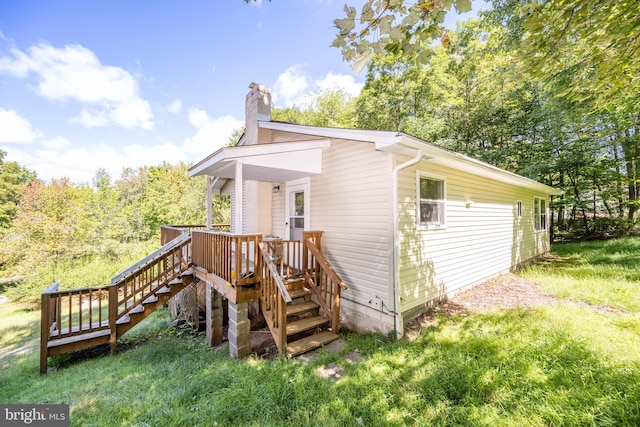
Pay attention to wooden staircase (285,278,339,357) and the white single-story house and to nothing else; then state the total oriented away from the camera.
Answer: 0

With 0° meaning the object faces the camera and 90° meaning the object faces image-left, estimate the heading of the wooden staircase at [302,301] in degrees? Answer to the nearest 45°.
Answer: approximately 315°

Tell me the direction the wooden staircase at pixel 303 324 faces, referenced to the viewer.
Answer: facing the viewer and to the right of the viewer

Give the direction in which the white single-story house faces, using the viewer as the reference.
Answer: facing the viewer and to the left of the viewer
